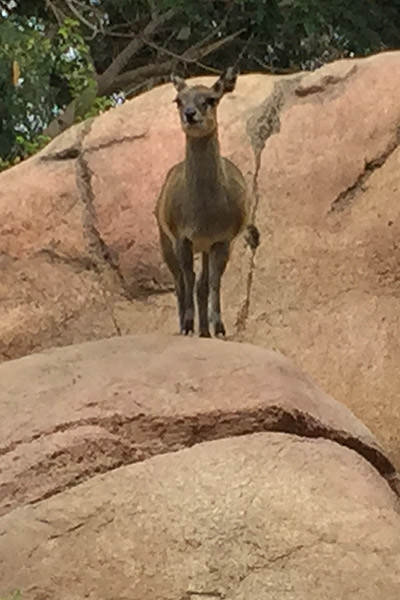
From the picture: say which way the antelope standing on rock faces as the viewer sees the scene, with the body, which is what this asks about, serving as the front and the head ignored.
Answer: toward the camera

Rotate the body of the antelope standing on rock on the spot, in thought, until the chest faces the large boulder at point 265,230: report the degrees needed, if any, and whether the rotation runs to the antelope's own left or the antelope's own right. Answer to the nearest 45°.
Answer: approximately 180°
